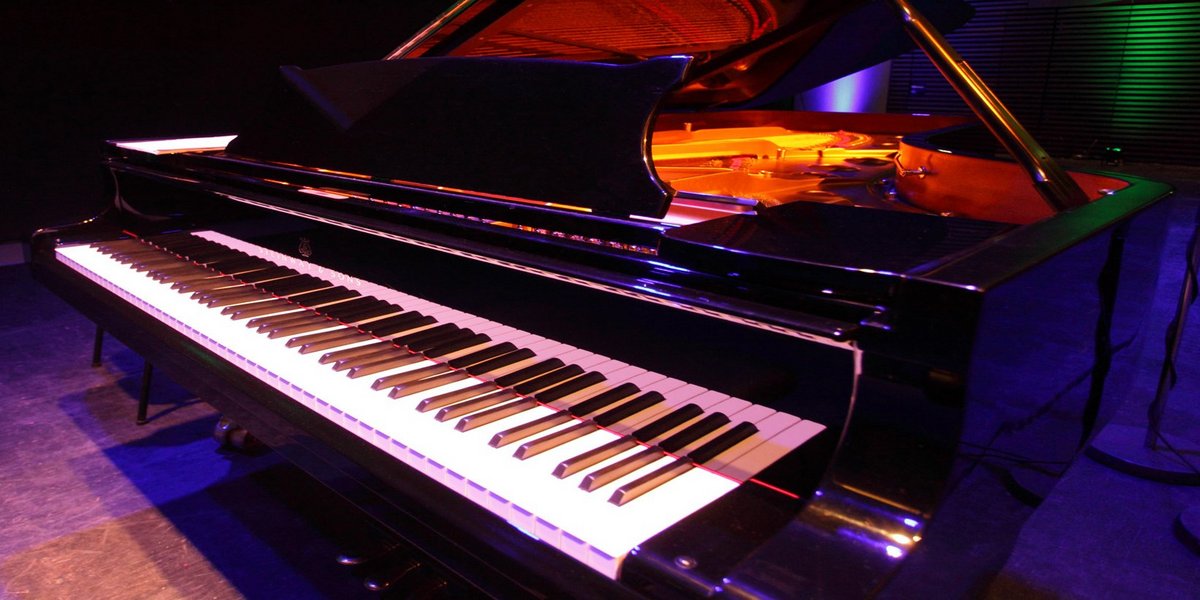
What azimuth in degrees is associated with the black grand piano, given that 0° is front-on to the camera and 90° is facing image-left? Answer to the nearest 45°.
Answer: approximately 45°
